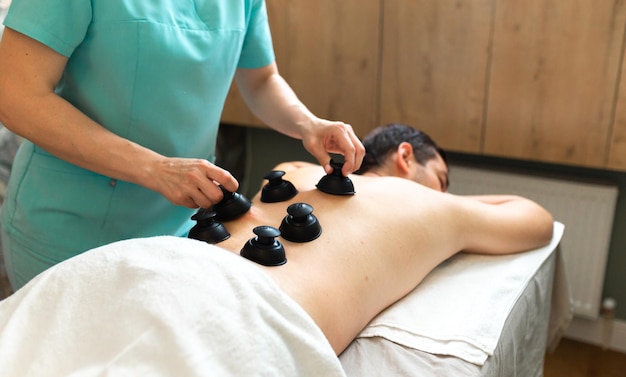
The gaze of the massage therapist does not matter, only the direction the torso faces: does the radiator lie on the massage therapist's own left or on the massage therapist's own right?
on the massage therapist's own left
